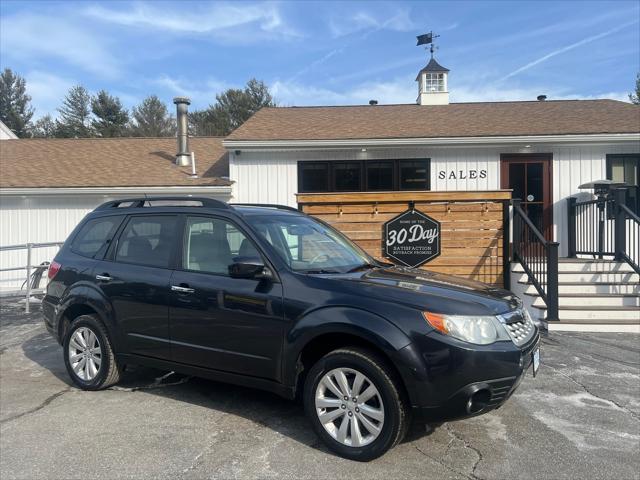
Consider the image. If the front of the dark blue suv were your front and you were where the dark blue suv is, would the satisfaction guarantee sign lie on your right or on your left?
on your left

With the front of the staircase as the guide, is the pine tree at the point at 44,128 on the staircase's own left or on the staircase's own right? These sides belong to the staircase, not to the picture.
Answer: on the staircase's own right

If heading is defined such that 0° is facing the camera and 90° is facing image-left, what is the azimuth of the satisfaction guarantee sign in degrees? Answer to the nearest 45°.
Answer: approximately 0°

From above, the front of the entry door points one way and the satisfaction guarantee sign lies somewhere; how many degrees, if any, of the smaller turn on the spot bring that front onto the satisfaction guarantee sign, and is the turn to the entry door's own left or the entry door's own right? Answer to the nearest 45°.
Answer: approximately 45° to the entry door's own right

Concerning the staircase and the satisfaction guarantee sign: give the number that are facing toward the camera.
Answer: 2

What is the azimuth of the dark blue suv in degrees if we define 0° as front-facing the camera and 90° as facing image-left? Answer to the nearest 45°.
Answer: approximately 315°

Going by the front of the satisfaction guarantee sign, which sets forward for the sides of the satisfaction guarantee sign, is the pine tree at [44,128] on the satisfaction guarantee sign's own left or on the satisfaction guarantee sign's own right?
on the satisfaction guarantee sign's own right

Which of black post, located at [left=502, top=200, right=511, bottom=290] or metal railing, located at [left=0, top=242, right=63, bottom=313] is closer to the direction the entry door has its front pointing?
the black post

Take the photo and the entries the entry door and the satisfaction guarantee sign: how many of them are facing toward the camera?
2

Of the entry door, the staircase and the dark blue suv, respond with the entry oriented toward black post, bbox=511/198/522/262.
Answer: the entry door

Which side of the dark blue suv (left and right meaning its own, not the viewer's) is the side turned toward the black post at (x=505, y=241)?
left

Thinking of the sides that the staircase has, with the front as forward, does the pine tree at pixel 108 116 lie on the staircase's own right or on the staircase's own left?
on the staircase's own right
